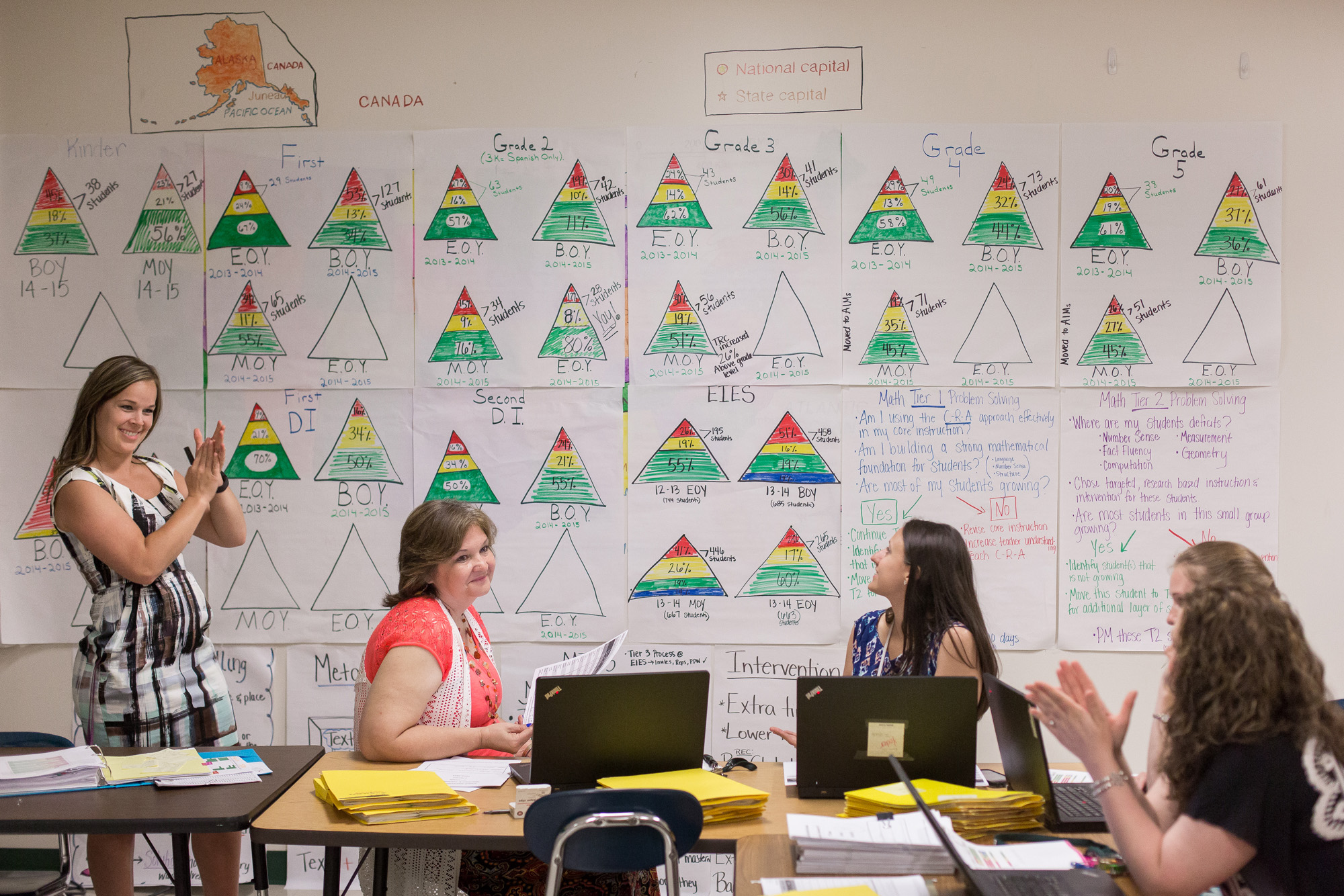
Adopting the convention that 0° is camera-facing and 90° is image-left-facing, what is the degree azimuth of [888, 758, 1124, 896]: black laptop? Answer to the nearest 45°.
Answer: approximately 270°

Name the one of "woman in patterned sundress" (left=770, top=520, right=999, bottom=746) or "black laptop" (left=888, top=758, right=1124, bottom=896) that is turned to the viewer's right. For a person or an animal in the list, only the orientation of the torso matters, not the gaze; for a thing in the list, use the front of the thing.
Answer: the black laptop

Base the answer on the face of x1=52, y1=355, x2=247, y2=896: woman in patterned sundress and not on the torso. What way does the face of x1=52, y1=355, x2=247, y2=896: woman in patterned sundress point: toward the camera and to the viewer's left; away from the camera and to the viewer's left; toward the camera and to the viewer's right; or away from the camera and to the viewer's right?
toward the camera and to the viewer's right

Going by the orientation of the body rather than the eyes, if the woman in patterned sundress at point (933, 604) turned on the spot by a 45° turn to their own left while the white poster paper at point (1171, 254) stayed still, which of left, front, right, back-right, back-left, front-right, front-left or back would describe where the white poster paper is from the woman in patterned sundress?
back-left

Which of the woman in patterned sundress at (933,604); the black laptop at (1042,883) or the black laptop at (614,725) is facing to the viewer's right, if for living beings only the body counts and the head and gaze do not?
the black laptop at (1042,883)

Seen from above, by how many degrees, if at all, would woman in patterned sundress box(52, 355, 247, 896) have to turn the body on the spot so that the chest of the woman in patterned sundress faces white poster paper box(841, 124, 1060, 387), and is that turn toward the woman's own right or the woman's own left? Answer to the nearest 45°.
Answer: approximately 45° to the woman's own left

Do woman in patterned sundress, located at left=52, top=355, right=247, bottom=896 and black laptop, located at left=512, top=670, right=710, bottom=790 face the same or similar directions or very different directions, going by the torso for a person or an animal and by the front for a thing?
very different directions

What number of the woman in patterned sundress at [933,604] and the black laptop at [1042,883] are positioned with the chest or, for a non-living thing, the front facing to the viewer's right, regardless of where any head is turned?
1

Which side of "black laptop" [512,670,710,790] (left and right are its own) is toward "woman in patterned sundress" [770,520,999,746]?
right

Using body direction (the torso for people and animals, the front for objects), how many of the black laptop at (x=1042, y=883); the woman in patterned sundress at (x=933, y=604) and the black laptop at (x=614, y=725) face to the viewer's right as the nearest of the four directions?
1

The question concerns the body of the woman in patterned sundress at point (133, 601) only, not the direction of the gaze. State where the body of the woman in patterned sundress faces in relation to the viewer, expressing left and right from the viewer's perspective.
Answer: facing the viewer and to the right of the viewer

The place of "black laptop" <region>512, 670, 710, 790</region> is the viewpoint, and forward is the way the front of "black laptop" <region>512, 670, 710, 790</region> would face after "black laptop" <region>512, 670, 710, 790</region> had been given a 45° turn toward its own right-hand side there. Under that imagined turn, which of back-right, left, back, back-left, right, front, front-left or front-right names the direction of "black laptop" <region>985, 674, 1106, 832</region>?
right

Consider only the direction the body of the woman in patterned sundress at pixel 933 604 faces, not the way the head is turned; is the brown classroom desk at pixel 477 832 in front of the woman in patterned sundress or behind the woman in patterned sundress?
in front

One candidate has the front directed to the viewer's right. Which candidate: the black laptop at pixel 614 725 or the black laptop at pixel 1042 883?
the black laptop at pixel 1042 883

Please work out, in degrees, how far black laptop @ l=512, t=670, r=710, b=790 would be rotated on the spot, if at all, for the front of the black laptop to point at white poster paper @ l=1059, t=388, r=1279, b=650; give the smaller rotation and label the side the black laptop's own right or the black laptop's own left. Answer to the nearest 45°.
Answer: approximately 90° to the black laptop's own right
